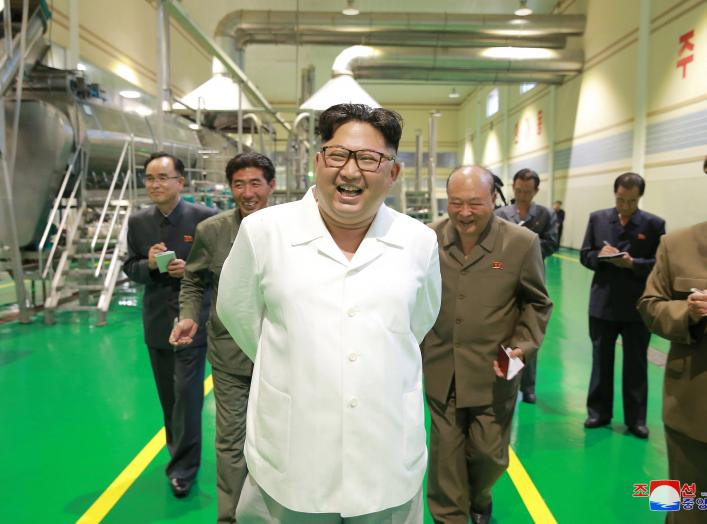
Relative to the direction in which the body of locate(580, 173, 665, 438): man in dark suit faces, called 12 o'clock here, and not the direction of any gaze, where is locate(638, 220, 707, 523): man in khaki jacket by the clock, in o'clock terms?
The man in khaki jacket is roughly at 12 o'clock from the man in dark suit.

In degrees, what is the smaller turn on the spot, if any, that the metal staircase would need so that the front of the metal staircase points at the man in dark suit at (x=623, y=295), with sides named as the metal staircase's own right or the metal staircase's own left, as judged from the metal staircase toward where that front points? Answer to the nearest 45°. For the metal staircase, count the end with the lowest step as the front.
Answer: approximately 45° to the metal staircase's own left

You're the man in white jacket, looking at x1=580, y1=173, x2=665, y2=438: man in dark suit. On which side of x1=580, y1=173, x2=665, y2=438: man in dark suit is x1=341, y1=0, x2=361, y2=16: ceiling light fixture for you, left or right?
left

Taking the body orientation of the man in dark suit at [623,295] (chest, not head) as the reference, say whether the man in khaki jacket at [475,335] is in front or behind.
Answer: in front

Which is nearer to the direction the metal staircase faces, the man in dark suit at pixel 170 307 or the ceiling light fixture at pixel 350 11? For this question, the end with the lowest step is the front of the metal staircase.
the man in dark suit

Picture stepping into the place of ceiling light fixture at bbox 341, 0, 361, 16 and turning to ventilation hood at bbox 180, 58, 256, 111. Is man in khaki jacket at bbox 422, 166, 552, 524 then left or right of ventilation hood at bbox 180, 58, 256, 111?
left

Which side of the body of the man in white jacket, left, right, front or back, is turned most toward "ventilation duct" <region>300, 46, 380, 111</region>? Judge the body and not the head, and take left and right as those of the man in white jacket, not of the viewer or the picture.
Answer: back

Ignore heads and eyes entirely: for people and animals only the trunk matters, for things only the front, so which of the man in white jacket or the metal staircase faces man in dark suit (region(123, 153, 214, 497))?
the metal staircase

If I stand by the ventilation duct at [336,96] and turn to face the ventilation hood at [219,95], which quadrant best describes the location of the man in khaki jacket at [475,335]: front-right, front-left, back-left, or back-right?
back-left

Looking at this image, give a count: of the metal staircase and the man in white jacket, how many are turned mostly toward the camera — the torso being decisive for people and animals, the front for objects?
2

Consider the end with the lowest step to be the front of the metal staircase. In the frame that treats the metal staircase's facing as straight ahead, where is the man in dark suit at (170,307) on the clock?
The man in dark suit is roughly at 12 o'clock from the metal staircase.

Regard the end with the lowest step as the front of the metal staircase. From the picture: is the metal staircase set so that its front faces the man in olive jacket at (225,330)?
yes
